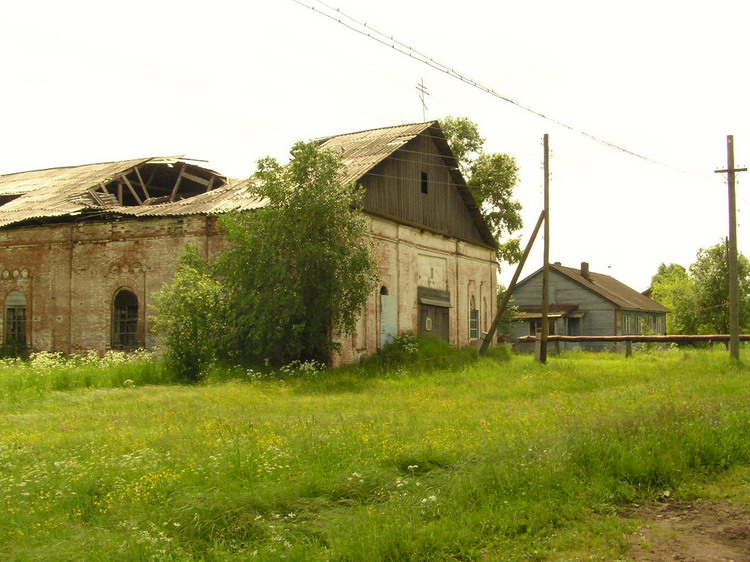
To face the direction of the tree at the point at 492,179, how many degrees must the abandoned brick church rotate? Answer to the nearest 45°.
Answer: approximately 90° to its left

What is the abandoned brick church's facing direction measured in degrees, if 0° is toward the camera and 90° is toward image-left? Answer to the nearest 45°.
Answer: approximately 315°

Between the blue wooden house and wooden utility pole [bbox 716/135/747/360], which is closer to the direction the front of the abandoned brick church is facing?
the wooden utility pole

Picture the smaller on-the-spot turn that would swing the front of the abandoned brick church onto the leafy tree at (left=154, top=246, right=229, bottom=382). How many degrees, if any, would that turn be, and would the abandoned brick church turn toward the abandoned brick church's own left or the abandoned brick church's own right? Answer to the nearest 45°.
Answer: approximately 45° to the abandoned brick church's own right

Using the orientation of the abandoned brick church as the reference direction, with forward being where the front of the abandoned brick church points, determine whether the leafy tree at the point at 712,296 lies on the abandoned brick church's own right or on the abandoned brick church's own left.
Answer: on the abandoned brick church's own left

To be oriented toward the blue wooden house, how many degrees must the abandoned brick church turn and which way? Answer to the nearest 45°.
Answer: approximately 90° to its left

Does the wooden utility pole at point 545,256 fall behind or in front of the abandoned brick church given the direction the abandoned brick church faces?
in front

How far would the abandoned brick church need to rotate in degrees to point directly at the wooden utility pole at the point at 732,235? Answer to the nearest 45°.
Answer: approximately 45° to its left

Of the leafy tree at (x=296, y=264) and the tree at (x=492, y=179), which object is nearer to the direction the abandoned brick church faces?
the leafy tree
